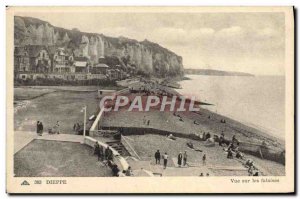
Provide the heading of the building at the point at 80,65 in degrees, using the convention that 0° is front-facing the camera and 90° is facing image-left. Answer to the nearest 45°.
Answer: approximately 0°

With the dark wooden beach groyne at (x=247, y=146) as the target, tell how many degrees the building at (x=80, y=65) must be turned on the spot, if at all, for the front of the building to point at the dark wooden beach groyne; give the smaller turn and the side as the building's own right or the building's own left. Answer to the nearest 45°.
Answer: approximately 90° to the building's own left

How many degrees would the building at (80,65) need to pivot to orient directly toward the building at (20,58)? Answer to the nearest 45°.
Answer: approximately 90° to its right
